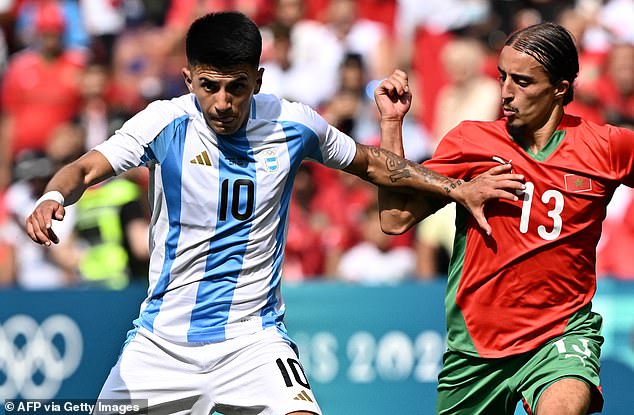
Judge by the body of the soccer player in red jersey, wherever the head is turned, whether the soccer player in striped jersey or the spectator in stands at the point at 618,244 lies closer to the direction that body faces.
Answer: the soccer player in striped jersey

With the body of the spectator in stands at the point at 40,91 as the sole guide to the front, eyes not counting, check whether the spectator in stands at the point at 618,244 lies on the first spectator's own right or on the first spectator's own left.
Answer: on the first spectator's own left

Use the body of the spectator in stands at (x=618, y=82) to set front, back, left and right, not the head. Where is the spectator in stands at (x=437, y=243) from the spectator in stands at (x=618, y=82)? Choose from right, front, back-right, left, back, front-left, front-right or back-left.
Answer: front-right

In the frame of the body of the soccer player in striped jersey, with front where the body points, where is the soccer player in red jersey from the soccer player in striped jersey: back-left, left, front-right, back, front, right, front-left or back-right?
left

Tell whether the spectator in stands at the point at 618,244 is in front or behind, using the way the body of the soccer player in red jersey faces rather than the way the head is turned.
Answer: behind

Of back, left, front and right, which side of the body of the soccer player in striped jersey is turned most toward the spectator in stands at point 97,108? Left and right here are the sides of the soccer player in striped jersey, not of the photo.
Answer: back

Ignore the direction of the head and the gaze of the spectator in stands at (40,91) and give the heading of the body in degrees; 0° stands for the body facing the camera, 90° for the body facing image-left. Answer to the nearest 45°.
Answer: approximately 0°
